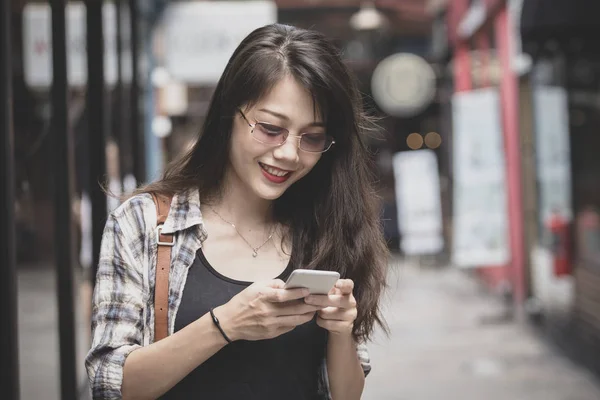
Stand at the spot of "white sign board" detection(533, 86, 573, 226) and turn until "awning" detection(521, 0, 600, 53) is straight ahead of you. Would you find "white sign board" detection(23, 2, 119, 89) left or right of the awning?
right

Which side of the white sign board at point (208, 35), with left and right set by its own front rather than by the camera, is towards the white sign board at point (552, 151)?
left

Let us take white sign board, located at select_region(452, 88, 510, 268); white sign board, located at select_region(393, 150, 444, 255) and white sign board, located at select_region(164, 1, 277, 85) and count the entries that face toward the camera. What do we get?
3

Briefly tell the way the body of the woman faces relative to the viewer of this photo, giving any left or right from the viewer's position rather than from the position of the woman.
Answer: facing the viewer and to the right of the viewer

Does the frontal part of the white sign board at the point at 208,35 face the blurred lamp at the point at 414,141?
no

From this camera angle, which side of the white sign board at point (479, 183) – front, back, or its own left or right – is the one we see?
front

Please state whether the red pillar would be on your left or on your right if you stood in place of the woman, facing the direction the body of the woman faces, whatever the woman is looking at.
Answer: on your left

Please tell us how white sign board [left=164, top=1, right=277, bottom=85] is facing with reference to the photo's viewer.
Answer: facing the viewer

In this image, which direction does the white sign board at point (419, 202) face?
toward the camera

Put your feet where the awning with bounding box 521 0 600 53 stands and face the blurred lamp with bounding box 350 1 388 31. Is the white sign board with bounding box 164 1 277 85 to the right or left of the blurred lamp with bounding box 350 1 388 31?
left

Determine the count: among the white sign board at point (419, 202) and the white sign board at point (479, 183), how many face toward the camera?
2
